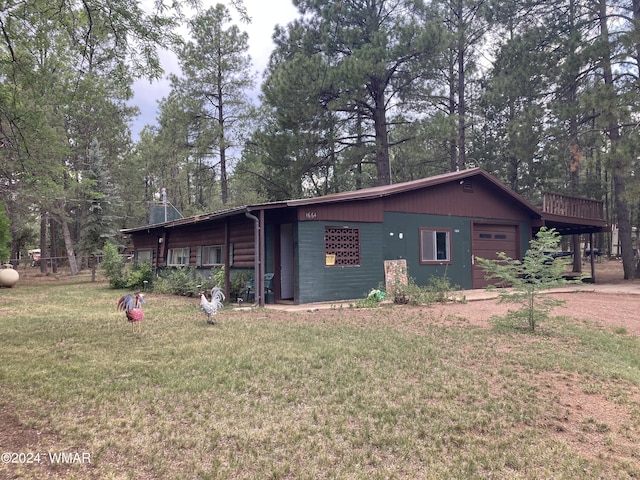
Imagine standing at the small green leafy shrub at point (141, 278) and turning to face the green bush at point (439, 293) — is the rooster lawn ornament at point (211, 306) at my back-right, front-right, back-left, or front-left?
front-right

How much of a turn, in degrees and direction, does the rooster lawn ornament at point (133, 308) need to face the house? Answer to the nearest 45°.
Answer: approximately 45° to its left

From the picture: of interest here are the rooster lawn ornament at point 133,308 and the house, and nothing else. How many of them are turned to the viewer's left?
0

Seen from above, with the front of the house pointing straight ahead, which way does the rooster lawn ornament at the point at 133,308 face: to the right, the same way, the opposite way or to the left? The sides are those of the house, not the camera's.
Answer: to the left

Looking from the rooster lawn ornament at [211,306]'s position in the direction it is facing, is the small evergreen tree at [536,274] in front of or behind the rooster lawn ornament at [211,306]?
behind

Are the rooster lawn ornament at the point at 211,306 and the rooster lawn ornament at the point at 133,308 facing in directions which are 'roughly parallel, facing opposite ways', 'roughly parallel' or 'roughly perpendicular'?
roughly parallel, facing opposite ways

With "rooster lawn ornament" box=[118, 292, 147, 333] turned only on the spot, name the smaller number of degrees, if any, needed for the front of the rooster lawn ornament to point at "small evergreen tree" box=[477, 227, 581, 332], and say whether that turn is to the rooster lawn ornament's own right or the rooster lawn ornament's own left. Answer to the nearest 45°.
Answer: approximately 45° to the rooster lawn ornament's own right

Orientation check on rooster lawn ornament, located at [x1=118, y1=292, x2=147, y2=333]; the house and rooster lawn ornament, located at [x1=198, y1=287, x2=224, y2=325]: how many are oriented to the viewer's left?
1

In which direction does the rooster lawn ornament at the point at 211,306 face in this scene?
to the viewer's left

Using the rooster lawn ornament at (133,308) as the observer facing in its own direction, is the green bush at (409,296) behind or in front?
in front

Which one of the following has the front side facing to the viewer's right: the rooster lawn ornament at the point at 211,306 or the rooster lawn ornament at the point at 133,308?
the rooster lawn ornament at the point at 133,308

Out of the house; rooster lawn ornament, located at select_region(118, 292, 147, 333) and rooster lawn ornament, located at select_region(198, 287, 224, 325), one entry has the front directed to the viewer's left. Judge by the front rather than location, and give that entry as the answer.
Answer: rooster lawn ornament, located at select_region(198, 287, 224, 325)

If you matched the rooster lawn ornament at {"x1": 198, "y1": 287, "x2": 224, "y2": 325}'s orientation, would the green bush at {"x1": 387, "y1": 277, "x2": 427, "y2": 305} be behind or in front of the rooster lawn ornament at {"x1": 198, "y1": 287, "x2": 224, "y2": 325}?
behind

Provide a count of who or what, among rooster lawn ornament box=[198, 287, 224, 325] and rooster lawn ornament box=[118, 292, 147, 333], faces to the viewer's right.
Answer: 1

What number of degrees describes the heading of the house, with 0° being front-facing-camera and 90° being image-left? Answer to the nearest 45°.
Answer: approximately 315°

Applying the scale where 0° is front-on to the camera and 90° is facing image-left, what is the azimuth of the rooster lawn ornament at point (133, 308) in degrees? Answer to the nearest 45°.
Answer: approximately 270°

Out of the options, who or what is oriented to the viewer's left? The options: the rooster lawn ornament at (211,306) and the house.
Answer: the rooster lawn ornament
